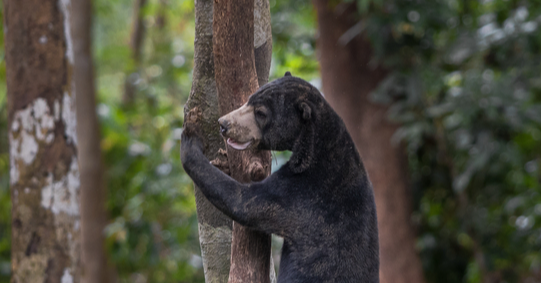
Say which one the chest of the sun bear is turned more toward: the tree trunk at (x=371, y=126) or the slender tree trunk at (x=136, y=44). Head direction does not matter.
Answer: the slender tree trunk

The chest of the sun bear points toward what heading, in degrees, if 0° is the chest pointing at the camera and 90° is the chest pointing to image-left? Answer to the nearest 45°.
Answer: approximately 90°

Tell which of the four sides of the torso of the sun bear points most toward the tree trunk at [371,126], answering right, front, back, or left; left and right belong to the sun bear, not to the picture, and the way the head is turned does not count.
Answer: right
